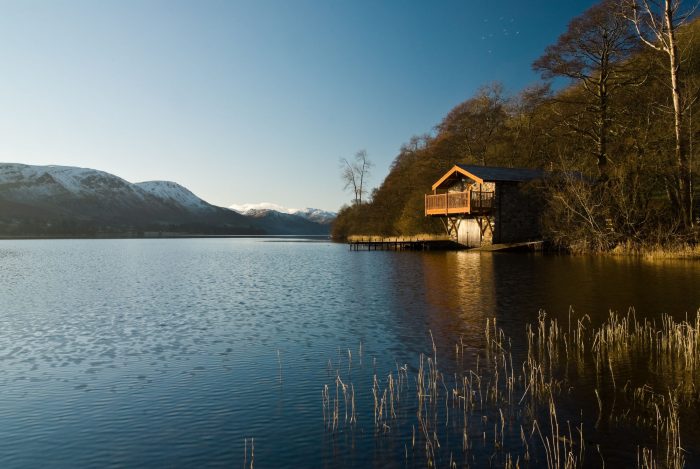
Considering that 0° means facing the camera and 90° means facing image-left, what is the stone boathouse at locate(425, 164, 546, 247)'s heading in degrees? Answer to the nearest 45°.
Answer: approximately 45°

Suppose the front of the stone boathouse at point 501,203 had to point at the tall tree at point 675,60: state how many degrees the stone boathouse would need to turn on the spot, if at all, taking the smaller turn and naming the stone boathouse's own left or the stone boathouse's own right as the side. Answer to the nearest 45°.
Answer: approximately 90° to the stone boathouse's own left
